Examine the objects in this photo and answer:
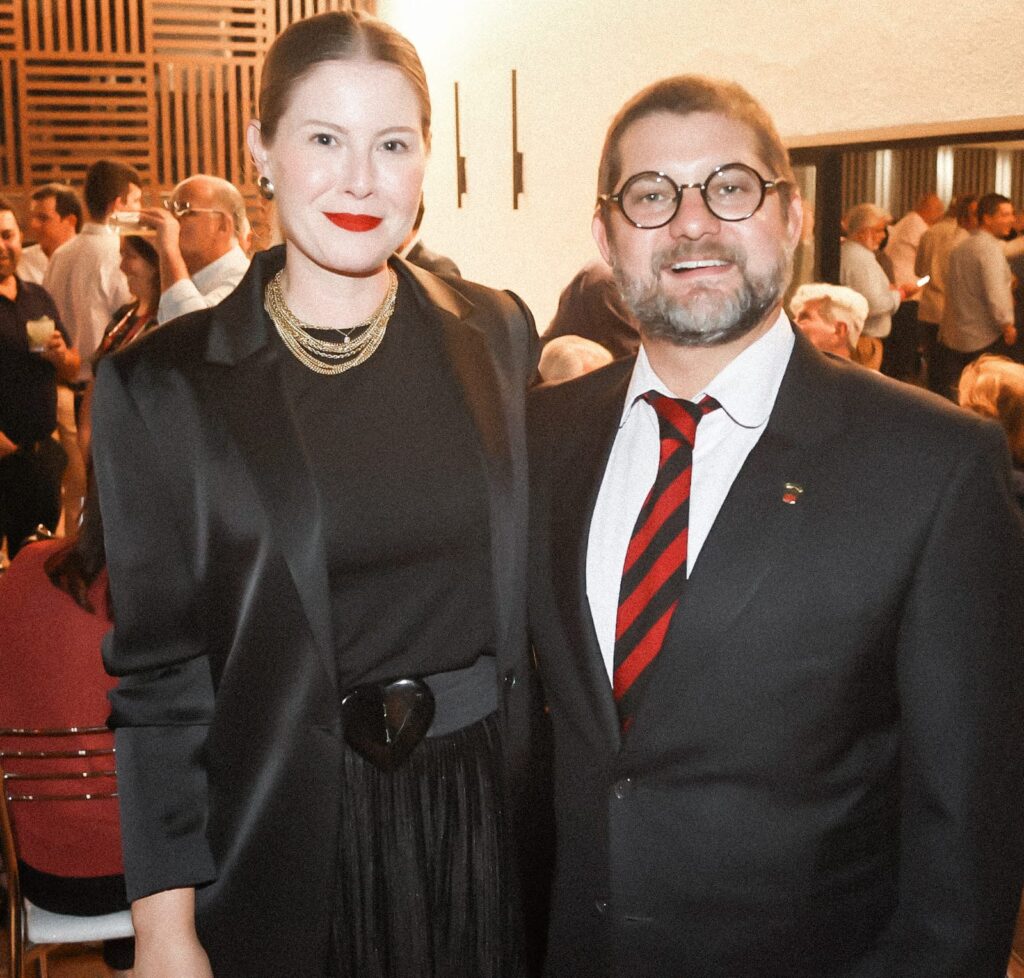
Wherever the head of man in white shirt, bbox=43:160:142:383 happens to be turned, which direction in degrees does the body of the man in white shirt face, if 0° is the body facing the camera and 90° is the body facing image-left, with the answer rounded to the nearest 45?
approximately 225°

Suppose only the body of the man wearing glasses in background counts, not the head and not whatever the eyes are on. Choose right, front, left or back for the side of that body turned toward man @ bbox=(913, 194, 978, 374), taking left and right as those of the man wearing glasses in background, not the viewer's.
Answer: back

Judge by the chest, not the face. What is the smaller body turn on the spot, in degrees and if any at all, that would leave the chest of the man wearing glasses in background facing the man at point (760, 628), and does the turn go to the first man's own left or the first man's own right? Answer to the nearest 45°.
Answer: approximately 90° to the first man's own left

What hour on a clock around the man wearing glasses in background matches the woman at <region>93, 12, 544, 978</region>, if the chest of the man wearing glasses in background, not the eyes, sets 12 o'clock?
The woman is roughly at 9 o'clock from the man wearing glasses in background.

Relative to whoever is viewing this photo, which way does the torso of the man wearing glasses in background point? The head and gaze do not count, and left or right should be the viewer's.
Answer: facing to the left of the viewer

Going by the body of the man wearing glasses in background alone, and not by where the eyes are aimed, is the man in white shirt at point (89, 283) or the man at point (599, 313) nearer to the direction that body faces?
the man in white shirt

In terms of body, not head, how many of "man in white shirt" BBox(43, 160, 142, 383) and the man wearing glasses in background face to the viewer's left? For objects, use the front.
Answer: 1
